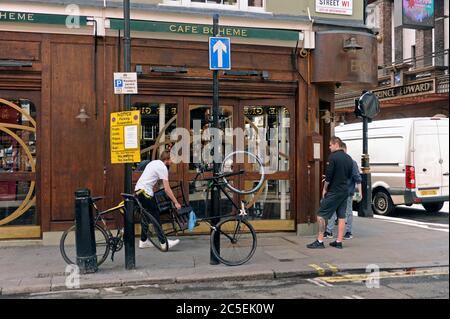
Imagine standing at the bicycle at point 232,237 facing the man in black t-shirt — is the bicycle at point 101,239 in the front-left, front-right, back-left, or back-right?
back-left

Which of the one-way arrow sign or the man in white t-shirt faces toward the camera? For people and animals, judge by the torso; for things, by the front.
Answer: the one-way arrow sign

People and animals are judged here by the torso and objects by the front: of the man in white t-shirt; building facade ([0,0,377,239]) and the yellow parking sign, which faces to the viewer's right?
the man in white t-shirt

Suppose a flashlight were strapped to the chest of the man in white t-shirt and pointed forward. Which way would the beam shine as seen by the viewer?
to the viewer's right

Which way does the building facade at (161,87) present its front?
toward the camera

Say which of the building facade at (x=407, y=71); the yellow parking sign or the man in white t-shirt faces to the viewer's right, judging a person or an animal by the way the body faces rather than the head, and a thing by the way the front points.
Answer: the man in white t-shirt

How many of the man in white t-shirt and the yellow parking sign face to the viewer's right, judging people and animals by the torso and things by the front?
1

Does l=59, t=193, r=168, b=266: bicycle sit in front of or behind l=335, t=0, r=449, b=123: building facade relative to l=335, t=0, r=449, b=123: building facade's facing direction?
in front

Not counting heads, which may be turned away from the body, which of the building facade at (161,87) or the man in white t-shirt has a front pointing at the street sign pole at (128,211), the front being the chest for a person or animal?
the building facade

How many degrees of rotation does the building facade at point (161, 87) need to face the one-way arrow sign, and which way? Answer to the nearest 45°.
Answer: approximately 45° to its left

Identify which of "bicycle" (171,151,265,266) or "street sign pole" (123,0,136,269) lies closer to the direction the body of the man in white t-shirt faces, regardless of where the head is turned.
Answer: the bicycle

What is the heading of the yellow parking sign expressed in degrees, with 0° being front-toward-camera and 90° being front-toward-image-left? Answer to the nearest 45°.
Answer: approximately 0°

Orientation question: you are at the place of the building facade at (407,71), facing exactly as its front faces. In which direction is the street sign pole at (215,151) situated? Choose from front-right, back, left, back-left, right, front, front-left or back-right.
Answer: front-left

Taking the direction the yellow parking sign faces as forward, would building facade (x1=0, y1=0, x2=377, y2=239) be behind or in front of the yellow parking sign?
behind

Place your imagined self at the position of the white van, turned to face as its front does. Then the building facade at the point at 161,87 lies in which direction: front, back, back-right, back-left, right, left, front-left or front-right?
left

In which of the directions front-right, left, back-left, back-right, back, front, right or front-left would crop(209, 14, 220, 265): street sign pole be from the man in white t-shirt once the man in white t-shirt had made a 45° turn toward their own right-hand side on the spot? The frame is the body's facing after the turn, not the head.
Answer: front

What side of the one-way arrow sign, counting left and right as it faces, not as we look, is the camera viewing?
front

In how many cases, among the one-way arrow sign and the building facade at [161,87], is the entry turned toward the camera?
2
